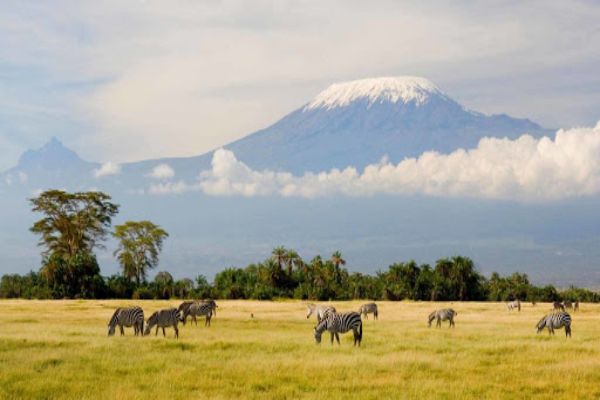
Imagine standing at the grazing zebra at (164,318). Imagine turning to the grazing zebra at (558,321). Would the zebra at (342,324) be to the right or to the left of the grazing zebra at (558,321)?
right

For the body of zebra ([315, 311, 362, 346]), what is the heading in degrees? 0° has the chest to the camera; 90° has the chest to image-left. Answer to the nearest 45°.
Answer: approximately 90°

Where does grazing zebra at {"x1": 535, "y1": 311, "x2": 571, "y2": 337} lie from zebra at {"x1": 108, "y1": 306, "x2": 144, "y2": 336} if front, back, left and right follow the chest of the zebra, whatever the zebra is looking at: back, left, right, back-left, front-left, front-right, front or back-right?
back

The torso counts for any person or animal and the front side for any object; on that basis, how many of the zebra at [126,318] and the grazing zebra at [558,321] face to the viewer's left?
2

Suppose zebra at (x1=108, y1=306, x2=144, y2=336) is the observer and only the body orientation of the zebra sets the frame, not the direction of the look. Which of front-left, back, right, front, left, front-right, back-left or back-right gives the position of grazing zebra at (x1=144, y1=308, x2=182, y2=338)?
back

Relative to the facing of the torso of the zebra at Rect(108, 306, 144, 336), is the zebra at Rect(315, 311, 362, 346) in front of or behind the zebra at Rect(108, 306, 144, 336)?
behind

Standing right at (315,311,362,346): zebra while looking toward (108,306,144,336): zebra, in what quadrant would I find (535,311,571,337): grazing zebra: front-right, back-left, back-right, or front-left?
back-right

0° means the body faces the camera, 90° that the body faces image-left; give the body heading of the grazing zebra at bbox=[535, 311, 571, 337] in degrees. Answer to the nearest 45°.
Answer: approximately 90°

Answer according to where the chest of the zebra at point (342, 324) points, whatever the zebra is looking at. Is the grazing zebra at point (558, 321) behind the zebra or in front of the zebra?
behind

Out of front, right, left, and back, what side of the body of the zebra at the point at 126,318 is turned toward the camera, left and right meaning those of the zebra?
left

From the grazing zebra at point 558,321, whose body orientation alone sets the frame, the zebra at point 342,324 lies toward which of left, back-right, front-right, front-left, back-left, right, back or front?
front-left
